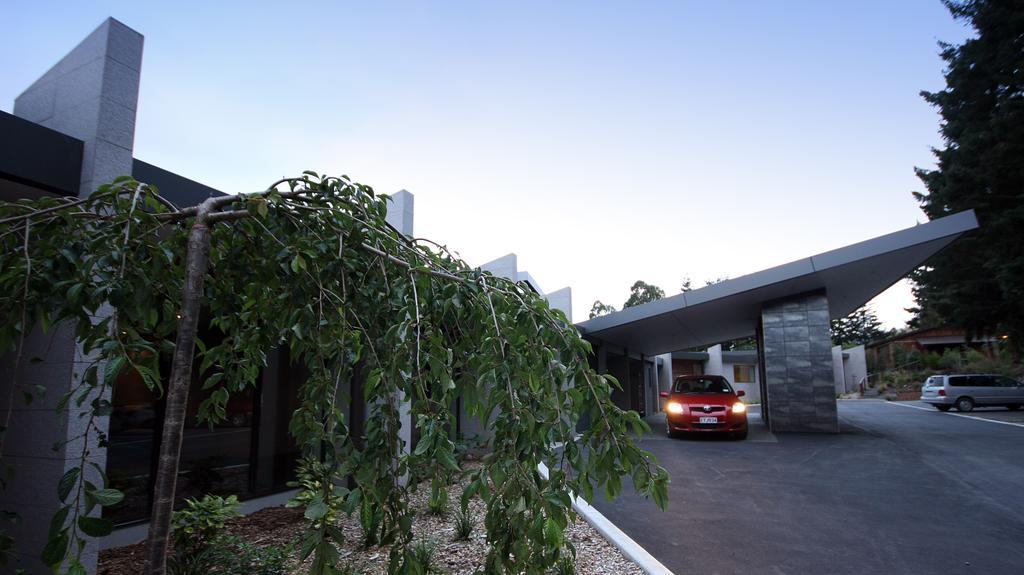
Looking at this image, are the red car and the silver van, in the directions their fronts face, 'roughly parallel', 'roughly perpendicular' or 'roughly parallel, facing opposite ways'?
roughly perpendicular

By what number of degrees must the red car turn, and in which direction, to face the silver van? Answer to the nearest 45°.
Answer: approximately 135° to its left

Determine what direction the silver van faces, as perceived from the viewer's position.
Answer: facing away from the viewer and to the right of the viewer

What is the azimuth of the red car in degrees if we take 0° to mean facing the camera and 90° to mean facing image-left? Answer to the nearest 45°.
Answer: approximately 0°

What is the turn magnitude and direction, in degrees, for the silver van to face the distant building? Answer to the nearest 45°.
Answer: approximately 45° to its left

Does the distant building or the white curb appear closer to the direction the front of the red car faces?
the white curb

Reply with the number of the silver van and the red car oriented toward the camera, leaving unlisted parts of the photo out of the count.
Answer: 1

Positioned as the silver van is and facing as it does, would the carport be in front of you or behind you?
behind

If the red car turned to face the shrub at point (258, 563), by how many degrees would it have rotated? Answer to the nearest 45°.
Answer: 0° — it already faces it

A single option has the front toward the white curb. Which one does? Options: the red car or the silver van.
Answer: the red car

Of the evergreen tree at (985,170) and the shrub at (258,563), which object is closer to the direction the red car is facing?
the shrub

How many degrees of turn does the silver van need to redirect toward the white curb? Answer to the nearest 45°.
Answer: approximately 135° to its right

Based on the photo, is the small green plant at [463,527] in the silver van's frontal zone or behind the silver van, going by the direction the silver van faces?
behind
